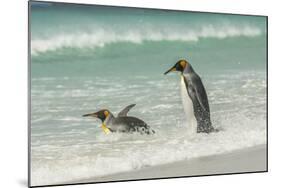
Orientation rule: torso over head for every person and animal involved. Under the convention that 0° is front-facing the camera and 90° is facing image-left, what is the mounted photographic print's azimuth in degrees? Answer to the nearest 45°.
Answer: approximately 315°
